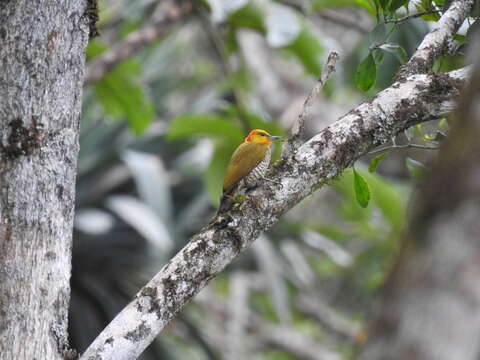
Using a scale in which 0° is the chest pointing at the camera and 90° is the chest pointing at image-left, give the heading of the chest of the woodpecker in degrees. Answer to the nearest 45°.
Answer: approximately 270°

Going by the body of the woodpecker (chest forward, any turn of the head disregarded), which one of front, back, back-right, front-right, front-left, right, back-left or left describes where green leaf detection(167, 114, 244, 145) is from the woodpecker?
left
